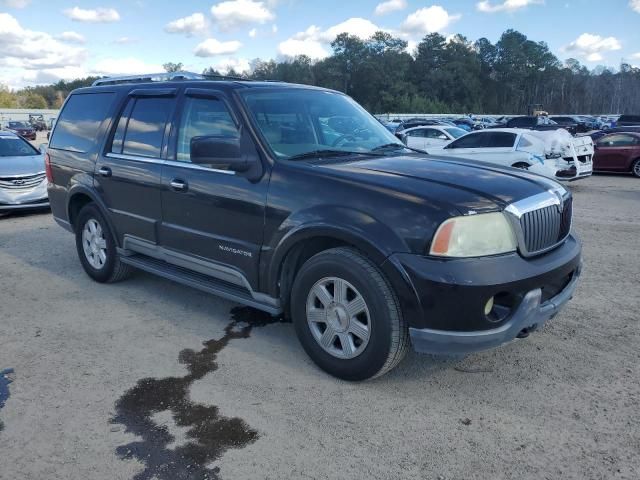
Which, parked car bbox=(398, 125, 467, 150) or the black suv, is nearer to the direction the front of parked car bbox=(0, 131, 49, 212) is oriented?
the black suv

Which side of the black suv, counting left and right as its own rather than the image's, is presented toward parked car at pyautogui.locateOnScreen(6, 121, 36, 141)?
back

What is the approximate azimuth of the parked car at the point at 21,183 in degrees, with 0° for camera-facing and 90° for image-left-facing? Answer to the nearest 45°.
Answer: approximately 315°

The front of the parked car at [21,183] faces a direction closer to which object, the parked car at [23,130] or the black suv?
the black suv

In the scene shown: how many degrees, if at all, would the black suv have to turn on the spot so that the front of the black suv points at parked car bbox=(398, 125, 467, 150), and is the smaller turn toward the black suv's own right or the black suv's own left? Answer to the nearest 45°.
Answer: approximately 135° to the black suv's own left

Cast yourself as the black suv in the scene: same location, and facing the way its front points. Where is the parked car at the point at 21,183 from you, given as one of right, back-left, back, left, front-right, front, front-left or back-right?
back

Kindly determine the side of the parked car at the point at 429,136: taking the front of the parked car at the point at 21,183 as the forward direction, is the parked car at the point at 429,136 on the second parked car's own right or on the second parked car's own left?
on the second parked car's own left
